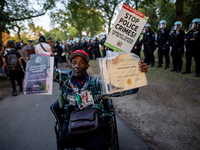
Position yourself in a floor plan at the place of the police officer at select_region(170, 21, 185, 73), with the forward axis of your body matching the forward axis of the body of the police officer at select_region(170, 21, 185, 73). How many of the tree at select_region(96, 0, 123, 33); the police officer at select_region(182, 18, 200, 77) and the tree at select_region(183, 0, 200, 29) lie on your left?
1

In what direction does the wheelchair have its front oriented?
toward the camera

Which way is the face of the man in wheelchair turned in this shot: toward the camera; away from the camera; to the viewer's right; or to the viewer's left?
toward the camera

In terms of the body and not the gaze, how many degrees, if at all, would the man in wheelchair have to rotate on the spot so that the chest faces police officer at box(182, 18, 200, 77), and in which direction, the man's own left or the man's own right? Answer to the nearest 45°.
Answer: approximately 135° to the man's own left

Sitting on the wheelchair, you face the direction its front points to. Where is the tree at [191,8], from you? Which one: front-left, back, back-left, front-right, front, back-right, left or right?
back-left

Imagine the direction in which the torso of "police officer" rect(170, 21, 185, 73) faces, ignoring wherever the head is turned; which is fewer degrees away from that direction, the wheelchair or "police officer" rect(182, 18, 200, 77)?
the wheelchair

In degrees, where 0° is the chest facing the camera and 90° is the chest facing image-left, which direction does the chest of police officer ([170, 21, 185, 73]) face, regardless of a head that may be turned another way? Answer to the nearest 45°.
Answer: approximately 45°

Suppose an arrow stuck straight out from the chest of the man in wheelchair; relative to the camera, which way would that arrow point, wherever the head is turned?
toward the camera

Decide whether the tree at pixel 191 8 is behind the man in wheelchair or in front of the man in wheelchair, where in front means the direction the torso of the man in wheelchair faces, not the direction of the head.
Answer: behind

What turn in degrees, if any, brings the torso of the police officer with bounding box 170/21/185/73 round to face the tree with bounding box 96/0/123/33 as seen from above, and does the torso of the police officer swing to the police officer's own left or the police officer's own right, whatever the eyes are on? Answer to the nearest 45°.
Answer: approximately 90° to the police officer's own right

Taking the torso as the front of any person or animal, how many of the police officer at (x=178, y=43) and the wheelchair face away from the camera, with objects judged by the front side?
0

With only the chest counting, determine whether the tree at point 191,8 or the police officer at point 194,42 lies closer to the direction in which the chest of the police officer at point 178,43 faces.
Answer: the police officer

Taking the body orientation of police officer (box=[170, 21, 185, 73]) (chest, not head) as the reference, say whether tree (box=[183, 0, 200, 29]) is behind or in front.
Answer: behind
